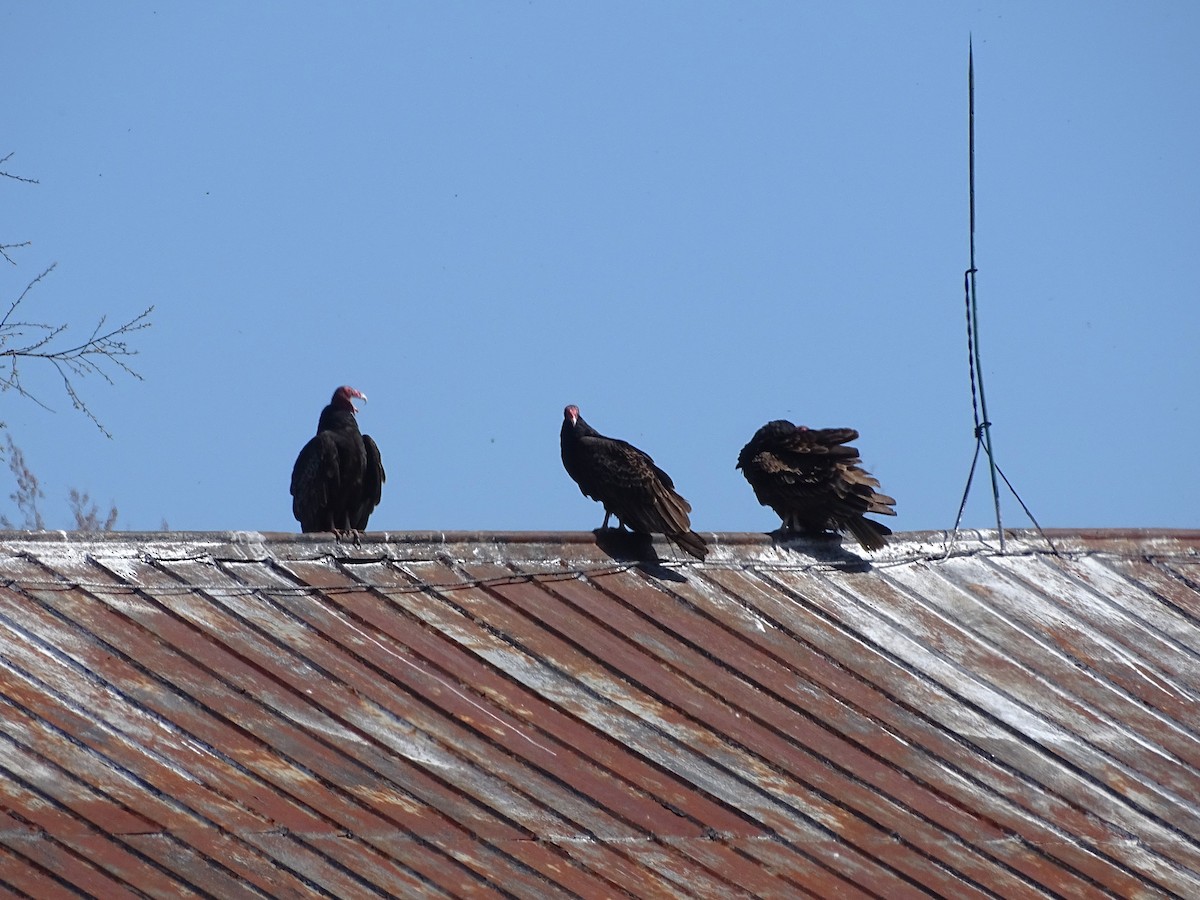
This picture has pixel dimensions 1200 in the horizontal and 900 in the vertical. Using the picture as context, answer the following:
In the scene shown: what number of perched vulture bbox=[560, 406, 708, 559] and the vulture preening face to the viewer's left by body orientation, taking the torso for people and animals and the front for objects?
2

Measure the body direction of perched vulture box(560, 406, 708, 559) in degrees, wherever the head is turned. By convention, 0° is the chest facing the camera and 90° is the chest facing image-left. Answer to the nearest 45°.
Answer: approximately 90°

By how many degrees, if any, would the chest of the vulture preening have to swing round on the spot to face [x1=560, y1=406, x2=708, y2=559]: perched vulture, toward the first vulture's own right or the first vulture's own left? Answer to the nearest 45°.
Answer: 0° — it already faces it

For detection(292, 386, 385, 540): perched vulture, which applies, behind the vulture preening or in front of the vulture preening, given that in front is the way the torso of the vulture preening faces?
in front

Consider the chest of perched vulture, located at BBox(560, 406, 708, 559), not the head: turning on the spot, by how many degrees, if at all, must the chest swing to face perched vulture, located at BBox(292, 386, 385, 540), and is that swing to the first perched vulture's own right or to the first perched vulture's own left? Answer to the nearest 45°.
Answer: approximately 45° to the first perched vulture's own right

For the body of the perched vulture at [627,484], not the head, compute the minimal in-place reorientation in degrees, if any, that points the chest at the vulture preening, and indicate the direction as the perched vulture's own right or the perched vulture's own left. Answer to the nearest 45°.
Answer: approximately 180°

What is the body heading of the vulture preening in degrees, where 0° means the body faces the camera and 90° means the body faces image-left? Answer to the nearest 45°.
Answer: approximately 90°

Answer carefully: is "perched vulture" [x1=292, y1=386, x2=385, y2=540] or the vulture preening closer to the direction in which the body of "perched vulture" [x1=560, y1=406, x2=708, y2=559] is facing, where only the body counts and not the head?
the perched vulture
